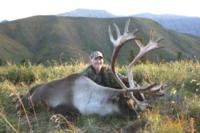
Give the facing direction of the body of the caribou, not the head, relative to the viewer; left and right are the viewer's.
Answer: facing to the right of the viewer
